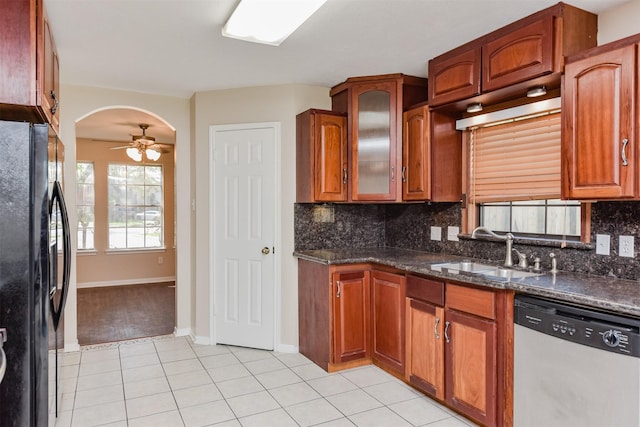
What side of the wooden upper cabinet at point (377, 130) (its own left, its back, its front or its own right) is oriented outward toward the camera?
front

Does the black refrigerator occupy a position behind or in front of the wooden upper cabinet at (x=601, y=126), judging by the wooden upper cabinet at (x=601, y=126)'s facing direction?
in front

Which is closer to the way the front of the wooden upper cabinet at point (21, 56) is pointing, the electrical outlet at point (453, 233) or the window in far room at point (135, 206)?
the electrical outlet

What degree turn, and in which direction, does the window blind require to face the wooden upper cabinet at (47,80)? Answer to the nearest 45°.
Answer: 0° — it already faces it

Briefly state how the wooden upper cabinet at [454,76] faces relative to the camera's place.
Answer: facing the viewer and to the left of the viewer

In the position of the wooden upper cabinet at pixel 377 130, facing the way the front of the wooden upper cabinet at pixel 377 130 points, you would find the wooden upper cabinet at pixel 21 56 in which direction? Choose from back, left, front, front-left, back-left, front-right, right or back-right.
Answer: front-right

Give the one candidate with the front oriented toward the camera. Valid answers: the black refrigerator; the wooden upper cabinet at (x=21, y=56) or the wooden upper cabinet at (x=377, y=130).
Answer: the wooden upper cabinet at (x=377, y=130)

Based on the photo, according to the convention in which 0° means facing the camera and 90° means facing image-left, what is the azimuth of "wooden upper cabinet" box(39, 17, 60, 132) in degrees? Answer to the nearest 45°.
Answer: approximately 270°

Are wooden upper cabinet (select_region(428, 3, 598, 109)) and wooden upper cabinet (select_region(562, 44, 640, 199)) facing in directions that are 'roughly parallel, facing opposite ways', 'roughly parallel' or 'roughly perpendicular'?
roughly parallel

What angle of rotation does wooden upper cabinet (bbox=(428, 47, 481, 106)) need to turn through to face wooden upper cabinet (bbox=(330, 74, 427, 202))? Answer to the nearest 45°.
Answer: approximately 90° to its right
